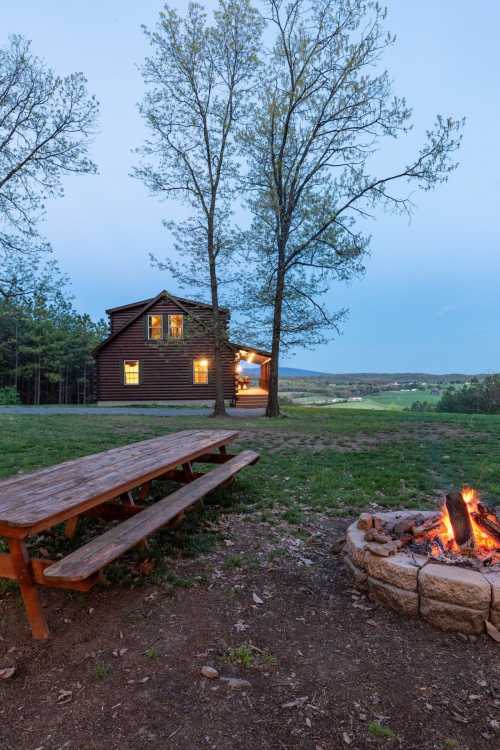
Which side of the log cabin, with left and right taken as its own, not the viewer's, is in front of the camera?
right

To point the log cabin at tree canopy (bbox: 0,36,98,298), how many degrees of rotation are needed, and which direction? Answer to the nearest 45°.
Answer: approximately 90° to its right

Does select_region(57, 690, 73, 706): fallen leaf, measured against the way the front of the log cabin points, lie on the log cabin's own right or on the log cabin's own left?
on the log cabin's own right

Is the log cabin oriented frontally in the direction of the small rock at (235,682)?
no

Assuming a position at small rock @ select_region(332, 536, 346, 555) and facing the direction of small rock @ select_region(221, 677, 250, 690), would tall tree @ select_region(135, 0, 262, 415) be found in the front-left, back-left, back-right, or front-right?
back-right

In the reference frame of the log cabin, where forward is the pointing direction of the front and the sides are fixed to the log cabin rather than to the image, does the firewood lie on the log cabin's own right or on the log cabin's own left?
on the log cabin's own right

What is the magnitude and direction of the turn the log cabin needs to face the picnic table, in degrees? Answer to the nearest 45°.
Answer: approximately 90° to its right

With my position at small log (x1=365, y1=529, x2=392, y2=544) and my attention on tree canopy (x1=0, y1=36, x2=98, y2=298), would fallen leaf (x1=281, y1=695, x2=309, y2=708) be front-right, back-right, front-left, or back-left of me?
back-left

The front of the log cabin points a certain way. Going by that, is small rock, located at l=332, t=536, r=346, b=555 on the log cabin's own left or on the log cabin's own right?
on the log cabin's own right
